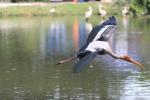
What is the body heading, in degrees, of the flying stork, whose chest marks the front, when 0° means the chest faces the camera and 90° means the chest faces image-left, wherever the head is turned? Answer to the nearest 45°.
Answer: approximately 270°
